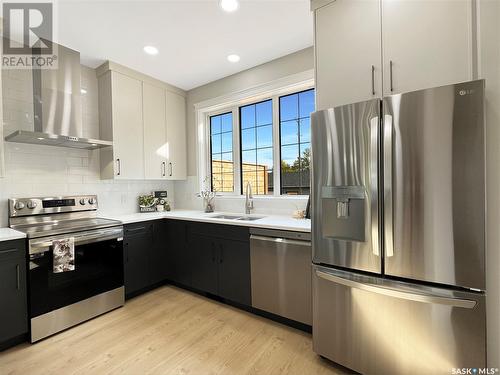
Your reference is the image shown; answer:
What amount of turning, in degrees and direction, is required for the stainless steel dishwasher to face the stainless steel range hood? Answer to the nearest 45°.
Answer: approximately 45° to its right

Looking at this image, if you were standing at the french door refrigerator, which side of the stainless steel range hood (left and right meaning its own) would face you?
front

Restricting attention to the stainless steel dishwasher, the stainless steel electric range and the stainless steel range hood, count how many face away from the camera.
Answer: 0

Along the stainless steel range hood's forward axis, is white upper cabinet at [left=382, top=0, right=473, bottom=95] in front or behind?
in front

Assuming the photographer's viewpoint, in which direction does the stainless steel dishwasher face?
facing the viewer and to the left of the viewer

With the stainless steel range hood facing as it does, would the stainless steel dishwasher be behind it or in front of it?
in front

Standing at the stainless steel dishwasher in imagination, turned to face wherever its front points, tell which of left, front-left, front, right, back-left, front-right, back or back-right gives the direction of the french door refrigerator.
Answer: left

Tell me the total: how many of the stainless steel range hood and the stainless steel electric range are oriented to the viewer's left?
0

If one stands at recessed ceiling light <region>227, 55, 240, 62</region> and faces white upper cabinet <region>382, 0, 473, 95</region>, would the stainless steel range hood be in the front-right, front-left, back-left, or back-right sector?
back-right

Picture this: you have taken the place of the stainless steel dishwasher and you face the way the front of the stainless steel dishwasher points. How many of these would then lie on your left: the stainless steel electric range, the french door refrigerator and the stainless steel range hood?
1

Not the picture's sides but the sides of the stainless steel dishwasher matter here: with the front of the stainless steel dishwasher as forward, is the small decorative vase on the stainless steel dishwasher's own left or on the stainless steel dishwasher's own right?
on the stainless steel dishwasher's own right

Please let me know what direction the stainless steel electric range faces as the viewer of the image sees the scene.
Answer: facing the viewer and to the right of the viewer
